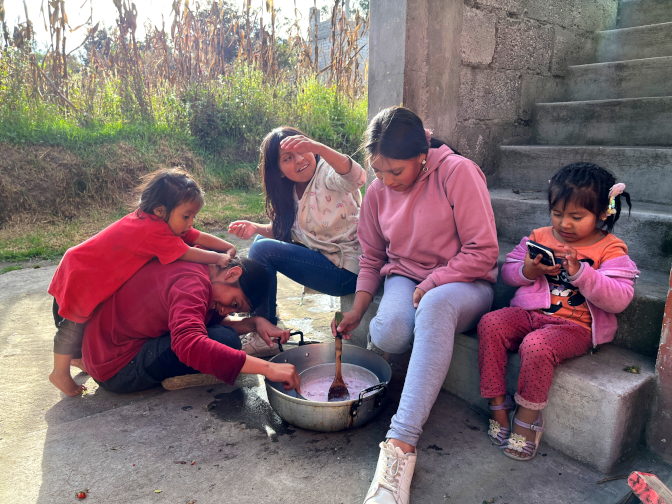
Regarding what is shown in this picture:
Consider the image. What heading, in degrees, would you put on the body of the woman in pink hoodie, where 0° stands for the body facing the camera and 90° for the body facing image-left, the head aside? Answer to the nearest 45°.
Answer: approximately 45°

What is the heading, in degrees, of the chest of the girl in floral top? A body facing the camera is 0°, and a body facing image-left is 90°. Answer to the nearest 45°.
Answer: approximately 45°

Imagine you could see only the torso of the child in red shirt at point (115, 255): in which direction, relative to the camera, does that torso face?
to the viewer's right

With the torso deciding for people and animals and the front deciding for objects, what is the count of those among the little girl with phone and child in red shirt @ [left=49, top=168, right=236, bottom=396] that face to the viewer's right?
1

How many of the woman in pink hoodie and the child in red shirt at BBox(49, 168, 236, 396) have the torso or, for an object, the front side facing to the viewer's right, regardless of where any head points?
1
